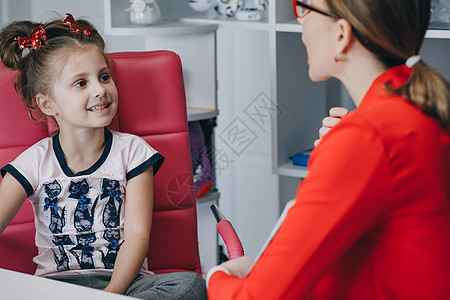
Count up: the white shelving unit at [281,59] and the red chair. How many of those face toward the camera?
2

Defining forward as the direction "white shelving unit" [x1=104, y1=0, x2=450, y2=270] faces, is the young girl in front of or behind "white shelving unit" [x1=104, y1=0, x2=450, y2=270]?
in front

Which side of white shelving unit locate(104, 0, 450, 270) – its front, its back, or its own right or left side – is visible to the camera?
front

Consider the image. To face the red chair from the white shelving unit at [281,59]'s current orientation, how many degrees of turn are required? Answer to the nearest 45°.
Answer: approximately 45° to its right

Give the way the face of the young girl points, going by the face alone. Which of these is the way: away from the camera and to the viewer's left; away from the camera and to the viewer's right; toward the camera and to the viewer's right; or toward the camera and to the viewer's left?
toward the camera and to the viewer's right
